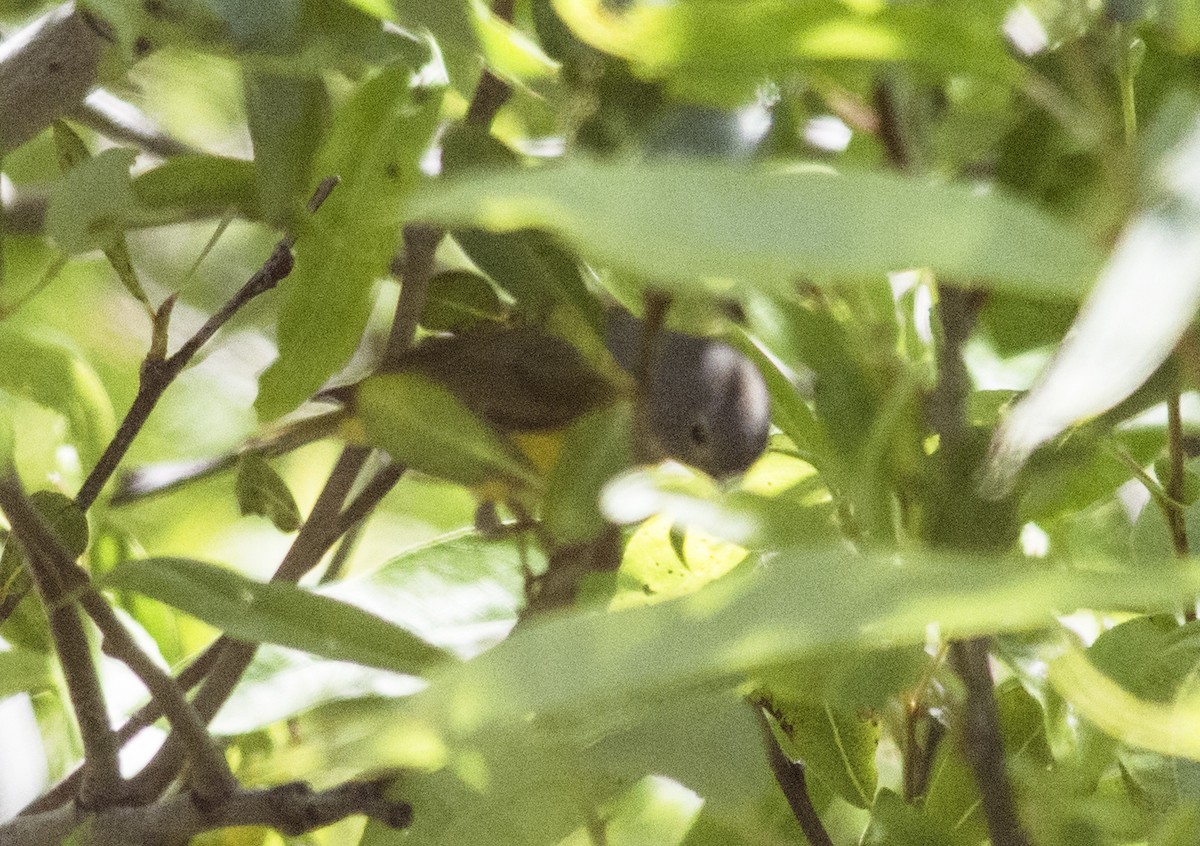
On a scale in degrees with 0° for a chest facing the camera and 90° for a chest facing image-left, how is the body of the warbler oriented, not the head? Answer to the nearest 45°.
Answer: approximately 270°
